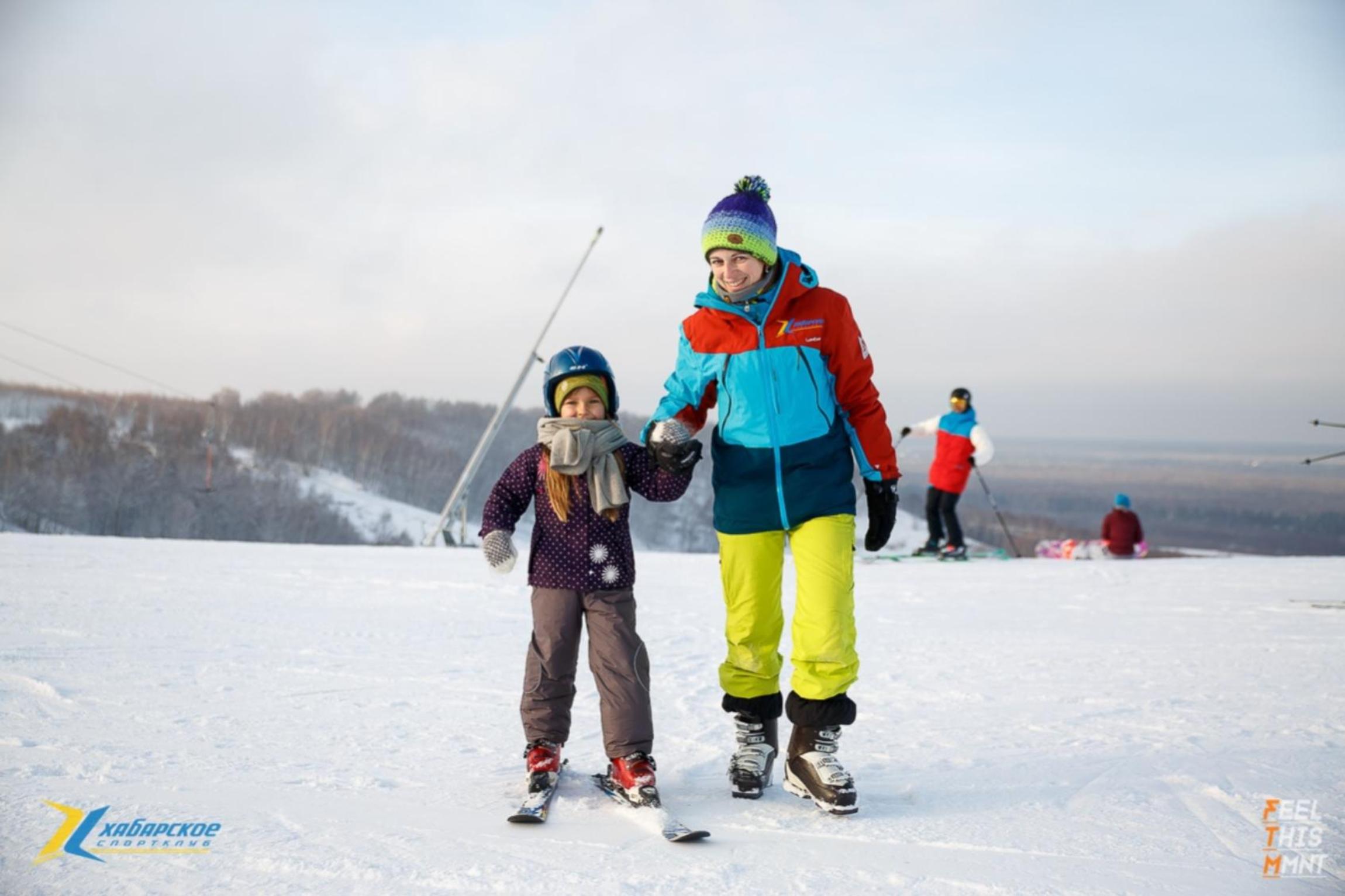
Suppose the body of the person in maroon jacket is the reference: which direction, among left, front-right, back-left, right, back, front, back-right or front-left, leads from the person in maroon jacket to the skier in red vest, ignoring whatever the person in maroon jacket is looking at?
back-left

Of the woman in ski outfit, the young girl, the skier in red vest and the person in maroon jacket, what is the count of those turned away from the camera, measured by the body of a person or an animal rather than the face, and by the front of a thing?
1

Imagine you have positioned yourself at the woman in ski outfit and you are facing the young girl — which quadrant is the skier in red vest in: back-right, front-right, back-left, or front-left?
back-right

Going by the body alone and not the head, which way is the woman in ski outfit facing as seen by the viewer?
toward the camera

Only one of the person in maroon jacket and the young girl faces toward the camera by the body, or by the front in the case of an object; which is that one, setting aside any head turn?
the young girl

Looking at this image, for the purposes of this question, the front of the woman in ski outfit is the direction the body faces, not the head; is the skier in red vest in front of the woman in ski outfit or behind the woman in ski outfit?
behind

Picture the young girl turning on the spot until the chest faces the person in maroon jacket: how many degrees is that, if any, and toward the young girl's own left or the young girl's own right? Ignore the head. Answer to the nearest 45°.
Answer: approximately 135° to the young girl's own left

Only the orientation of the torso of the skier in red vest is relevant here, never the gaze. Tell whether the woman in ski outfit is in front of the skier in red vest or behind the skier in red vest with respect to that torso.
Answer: in front

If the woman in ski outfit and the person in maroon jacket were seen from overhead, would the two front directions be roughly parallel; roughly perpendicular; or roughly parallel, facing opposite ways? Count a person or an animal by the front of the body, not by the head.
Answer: roughly parallel, facing opposite ways

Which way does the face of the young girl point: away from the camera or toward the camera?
toward the camera

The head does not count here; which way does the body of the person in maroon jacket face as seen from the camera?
away from the camera

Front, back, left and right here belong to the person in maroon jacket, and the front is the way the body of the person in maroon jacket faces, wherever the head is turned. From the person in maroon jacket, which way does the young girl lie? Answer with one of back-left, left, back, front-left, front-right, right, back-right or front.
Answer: back

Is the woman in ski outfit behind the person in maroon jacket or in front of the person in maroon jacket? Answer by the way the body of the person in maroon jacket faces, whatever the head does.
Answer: behind

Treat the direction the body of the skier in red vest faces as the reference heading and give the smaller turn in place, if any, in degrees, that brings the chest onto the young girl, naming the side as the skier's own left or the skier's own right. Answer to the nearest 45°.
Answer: approximately 45° to the skier's own left

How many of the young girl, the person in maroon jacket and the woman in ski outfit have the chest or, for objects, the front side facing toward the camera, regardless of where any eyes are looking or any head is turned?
2
